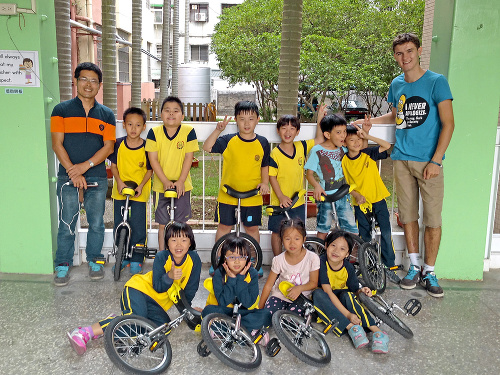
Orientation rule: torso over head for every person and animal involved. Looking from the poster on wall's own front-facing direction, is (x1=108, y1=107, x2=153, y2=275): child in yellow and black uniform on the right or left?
on its left

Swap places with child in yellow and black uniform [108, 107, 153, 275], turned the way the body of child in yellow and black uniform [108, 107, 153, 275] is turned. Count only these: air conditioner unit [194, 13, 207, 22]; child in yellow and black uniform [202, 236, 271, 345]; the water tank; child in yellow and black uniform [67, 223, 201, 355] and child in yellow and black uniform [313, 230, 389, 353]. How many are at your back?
2

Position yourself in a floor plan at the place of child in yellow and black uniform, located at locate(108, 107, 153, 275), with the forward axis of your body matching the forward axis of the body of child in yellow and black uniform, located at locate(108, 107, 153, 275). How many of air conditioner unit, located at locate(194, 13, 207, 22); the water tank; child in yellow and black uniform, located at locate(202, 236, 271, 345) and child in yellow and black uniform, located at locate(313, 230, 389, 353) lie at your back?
2

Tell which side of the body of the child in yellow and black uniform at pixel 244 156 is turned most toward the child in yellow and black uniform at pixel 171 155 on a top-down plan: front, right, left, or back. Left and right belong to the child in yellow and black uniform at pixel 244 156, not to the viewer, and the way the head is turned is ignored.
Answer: right

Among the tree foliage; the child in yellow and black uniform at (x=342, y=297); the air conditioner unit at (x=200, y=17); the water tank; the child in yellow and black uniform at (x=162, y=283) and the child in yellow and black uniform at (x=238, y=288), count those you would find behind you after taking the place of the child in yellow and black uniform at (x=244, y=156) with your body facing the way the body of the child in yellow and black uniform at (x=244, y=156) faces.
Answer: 3

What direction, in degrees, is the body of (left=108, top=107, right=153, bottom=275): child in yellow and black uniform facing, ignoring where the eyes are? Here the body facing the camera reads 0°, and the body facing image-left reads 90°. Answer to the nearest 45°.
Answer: approximately 0°

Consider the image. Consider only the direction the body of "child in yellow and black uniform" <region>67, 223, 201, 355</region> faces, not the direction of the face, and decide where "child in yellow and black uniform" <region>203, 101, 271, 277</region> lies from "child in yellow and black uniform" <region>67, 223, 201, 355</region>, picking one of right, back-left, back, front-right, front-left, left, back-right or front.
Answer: back-left

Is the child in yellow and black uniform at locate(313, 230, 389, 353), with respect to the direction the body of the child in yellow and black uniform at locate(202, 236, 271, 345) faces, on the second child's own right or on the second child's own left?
on the second child's own left

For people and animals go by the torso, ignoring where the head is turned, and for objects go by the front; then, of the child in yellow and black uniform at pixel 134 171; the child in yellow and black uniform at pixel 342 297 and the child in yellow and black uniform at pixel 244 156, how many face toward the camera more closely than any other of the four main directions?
3

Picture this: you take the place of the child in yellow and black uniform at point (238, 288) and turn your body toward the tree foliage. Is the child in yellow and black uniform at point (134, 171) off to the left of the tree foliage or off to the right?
left
